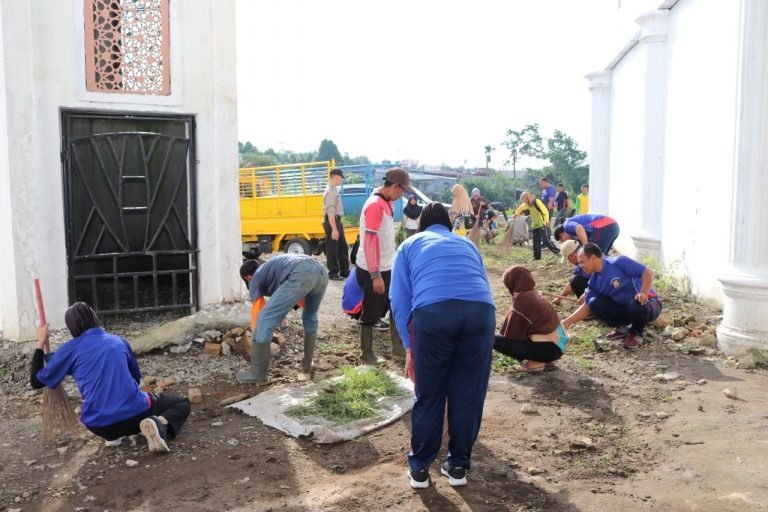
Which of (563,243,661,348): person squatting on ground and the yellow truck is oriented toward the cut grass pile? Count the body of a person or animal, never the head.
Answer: the person squatting on ground

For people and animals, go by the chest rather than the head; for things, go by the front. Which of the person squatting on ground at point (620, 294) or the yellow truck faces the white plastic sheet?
the person squatting on ground

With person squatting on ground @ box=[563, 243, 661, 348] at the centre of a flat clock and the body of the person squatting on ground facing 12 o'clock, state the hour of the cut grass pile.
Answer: The cut grass pile is roughly at 12 o'clock from the person squatting on ground.

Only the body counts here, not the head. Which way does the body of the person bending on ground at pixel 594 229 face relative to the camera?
to the viewer's left

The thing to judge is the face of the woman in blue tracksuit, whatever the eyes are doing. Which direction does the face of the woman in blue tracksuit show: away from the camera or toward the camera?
away from the camera

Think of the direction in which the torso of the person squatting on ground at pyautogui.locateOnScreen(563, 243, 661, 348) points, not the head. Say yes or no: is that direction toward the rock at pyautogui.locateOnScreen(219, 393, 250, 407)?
yes

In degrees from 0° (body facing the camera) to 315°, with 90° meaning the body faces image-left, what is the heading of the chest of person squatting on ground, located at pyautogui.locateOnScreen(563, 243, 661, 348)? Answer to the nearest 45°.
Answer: approximately 45°
